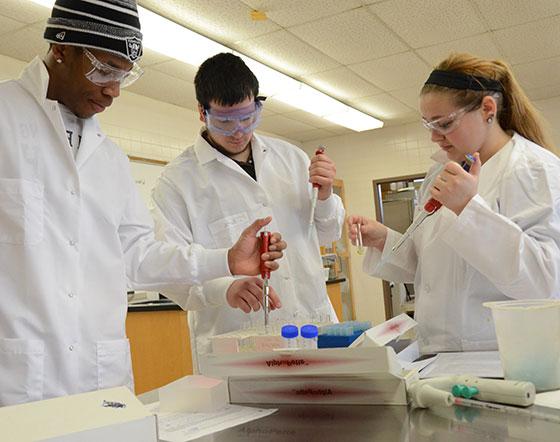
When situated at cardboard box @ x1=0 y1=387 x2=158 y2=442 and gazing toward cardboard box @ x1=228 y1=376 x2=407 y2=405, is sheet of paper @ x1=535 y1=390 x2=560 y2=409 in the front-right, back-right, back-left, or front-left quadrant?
front-right

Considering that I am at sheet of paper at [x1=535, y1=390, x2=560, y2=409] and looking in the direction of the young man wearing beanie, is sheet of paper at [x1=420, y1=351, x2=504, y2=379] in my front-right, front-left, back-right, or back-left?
front-right

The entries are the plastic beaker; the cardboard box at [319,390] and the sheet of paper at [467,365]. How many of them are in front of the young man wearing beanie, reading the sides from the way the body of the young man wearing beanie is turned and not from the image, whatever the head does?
3

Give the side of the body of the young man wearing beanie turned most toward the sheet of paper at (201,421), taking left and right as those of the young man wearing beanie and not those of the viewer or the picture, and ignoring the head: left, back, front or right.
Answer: front

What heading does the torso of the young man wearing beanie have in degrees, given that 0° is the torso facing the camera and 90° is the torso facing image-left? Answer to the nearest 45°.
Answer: approximately 315°

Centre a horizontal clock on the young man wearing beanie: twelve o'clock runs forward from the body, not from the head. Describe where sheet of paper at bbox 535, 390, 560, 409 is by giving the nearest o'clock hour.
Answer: The sheet of paper is roughly at 12 o'clock from the young man wearing beanie.

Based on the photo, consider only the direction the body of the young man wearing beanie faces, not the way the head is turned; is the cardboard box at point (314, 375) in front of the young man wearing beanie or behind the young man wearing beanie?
in front

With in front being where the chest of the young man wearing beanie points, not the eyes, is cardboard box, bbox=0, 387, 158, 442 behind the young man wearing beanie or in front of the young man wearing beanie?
in front

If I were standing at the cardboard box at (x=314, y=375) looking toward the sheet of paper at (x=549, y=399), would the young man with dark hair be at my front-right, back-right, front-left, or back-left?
back-left

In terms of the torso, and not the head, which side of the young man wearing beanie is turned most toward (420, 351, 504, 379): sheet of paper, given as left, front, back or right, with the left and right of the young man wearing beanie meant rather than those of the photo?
front

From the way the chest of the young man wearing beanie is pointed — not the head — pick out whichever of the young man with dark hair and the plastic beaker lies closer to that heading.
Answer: the plastic beaker

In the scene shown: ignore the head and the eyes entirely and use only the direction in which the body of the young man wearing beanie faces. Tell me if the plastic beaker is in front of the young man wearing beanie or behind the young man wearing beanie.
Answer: in front

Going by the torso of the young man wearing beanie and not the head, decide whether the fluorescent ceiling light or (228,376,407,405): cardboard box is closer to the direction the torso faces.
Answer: the cardboard box

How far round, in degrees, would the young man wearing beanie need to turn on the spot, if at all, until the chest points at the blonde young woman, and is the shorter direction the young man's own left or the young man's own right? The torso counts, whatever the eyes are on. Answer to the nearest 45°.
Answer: approximately 45° to the young man's own left

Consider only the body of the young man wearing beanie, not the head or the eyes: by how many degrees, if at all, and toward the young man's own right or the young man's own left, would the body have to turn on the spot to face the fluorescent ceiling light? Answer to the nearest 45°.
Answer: approximately 90° to the young man's own left
